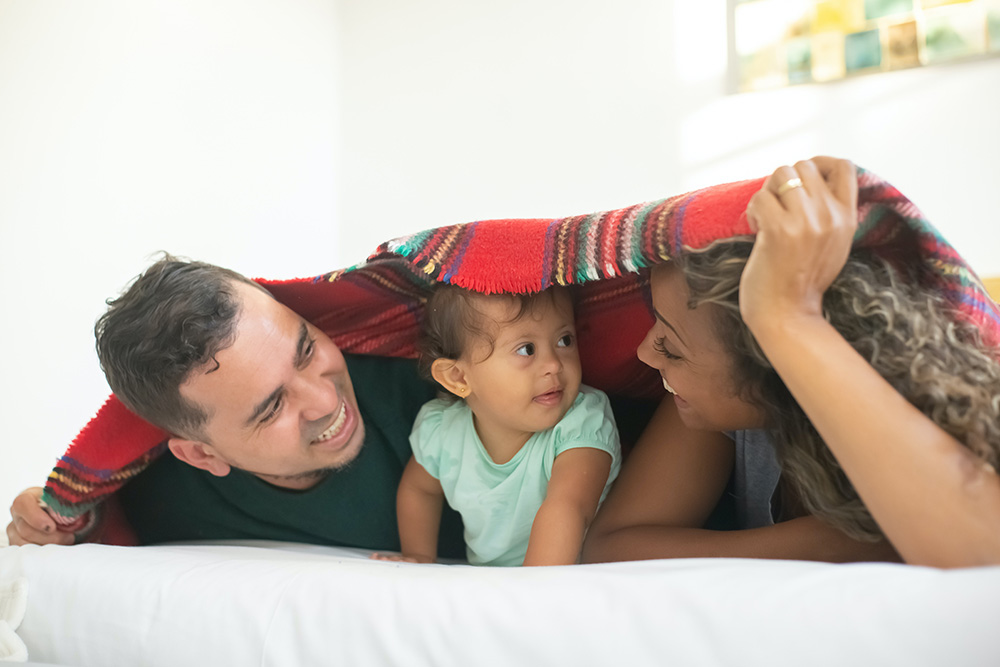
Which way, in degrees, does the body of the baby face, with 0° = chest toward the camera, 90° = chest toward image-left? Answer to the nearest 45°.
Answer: approximately 0°

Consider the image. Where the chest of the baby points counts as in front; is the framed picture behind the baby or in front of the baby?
behind
